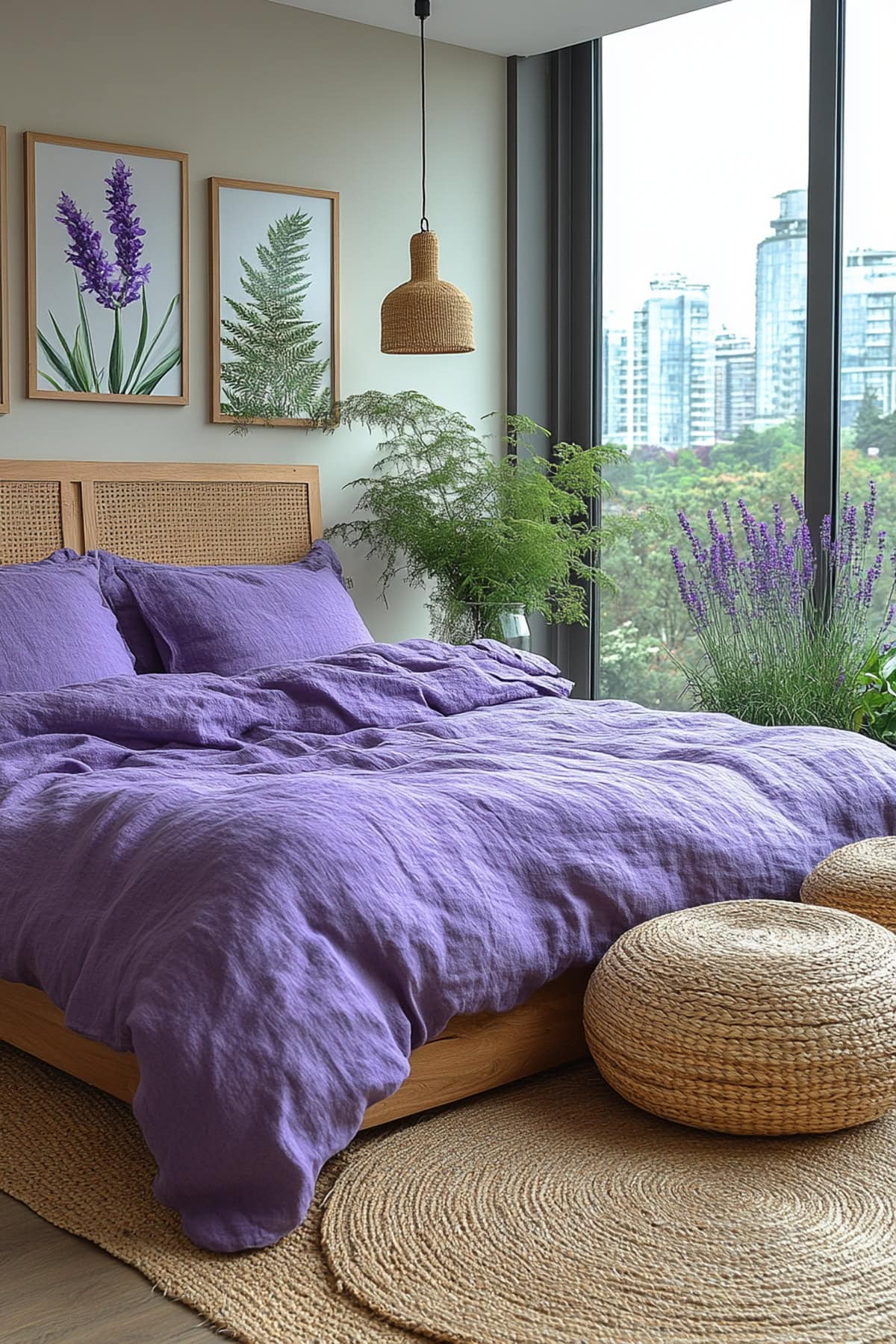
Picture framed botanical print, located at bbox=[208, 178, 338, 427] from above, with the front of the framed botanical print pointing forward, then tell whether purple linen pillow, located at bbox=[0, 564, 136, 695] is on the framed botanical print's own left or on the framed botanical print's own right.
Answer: on the framed botanical print's own right

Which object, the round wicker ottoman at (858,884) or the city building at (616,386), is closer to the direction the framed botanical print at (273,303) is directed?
the round wicker ottoman

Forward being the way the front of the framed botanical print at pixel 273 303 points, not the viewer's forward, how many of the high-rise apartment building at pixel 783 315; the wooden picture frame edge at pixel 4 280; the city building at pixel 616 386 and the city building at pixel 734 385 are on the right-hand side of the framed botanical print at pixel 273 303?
1

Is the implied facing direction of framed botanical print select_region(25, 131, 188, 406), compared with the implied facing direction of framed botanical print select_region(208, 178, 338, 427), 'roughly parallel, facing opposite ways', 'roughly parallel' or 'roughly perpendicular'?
roughly parallel

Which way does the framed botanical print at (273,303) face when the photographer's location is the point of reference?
facing the viewer and to the right of the viewer

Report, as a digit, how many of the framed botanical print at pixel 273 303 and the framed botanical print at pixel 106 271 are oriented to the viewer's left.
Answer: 0

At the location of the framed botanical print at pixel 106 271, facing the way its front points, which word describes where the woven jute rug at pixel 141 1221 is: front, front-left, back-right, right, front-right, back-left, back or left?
front-right
